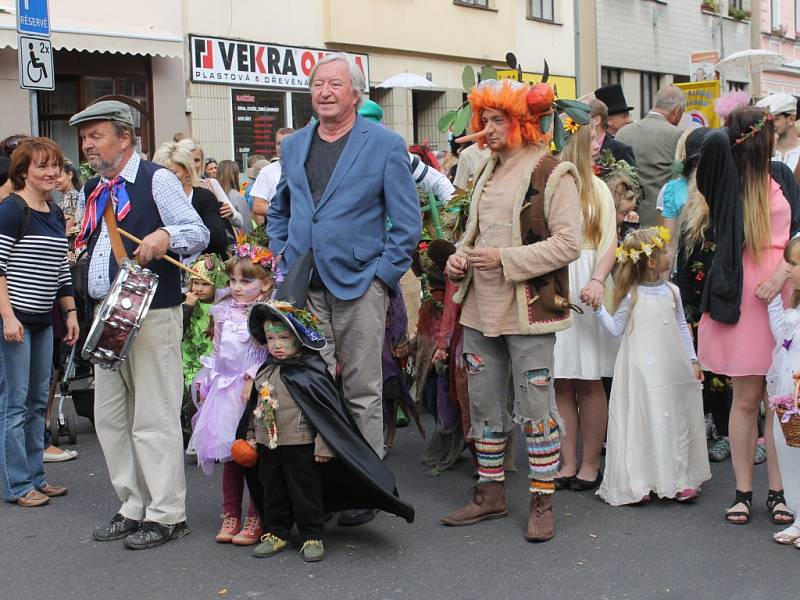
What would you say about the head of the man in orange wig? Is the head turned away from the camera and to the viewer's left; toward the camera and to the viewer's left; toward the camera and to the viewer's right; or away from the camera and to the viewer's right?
toward the camera and to the viewer's left

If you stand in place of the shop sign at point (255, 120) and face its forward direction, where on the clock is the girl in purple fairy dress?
The girl in purple fairy dress is roughly at 12 o'clock from the shop sign.

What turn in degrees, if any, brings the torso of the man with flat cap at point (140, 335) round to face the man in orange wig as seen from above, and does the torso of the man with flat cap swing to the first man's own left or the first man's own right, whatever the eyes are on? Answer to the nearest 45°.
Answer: approximately 135° to the first man's own left

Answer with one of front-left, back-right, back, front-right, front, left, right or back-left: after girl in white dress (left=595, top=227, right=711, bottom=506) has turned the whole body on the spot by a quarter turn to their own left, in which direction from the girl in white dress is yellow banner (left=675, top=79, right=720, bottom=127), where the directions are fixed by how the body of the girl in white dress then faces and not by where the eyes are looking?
front-left

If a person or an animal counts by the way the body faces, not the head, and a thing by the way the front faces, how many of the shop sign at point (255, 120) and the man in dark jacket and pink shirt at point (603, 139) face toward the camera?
1

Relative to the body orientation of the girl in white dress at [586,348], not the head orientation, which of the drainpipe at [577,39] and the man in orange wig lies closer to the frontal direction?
the man in orange wig

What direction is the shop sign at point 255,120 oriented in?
toward the camera

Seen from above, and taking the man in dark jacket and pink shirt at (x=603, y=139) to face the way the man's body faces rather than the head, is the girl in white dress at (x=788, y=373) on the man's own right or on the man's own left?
on the man's own left

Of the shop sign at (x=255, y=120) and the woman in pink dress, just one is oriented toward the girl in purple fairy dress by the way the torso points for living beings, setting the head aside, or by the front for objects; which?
the shop sign
